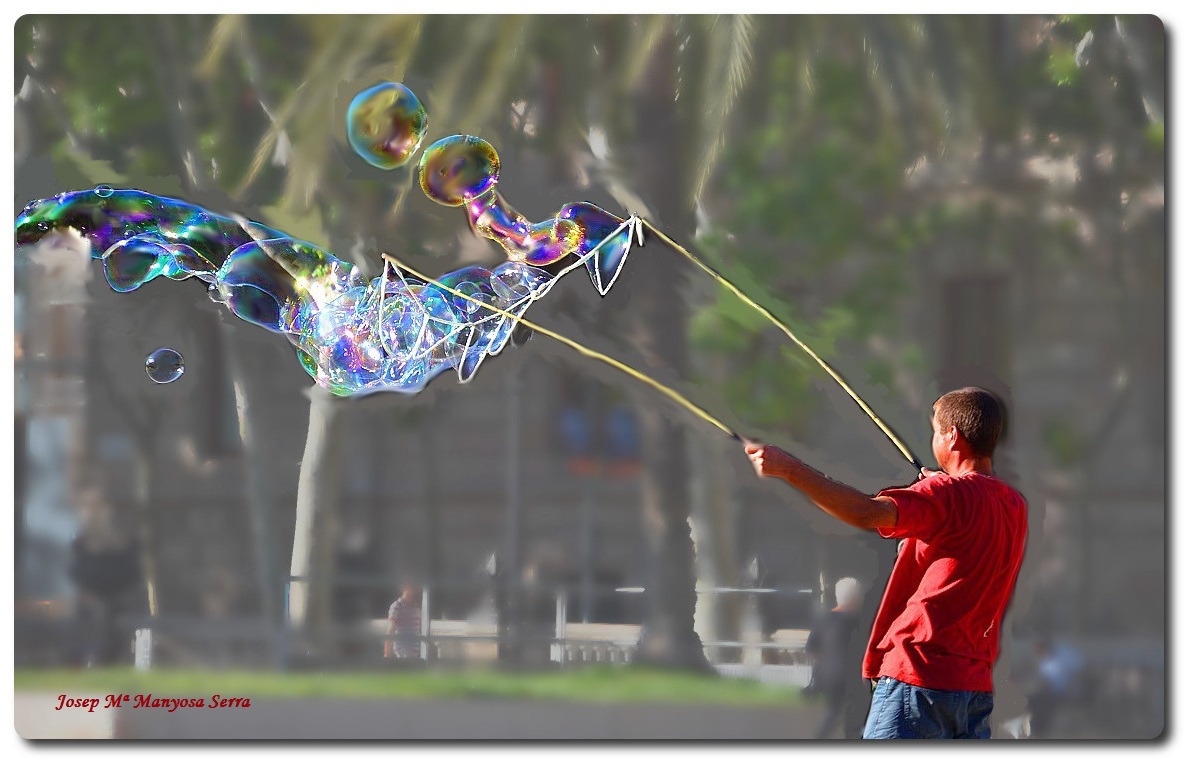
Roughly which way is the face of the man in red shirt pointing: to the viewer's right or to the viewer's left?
to the viewer's left

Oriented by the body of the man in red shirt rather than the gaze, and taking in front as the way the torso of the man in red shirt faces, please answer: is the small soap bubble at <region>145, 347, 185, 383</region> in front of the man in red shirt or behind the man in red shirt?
in front

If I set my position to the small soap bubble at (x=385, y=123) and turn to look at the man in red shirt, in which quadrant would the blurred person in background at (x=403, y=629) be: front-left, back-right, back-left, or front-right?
back-left

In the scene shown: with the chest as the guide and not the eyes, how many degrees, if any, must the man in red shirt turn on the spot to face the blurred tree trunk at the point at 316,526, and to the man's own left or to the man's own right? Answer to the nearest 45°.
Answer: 0° — they already face it

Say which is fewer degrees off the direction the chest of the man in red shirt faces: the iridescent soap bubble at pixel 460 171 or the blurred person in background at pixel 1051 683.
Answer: the iridescent soap bubble

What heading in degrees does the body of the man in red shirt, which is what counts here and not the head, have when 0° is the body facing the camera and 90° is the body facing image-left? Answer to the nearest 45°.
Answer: approximately 135°

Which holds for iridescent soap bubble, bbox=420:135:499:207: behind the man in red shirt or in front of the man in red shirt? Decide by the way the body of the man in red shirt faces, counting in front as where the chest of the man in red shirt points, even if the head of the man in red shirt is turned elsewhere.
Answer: in front

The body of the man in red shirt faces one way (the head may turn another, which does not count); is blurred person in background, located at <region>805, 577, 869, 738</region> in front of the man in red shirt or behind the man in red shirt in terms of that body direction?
in front
